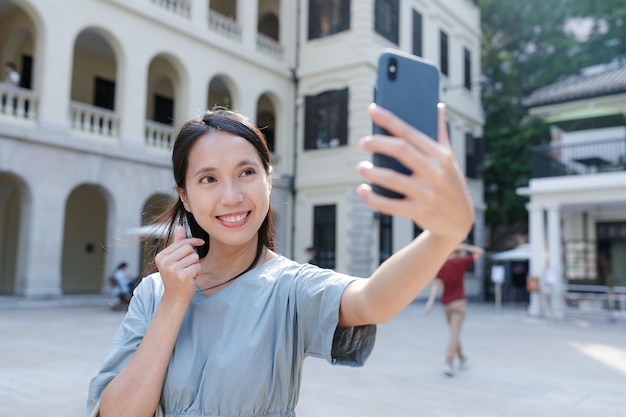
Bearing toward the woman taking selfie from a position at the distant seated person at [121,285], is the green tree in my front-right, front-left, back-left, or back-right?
back-left

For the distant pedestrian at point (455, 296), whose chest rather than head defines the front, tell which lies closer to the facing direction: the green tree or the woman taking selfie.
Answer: the woman taking selfie

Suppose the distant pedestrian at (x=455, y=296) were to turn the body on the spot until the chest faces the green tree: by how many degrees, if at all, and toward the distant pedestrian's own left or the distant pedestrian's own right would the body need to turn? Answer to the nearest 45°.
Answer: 0° — they already face it

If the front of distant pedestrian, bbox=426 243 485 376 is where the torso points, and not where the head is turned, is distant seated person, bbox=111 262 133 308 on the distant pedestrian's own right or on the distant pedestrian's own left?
on the distant pedestrian's own right

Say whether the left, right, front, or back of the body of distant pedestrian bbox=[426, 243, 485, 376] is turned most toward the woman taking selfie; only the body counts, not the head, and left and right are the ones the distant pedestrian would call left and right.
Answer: front
